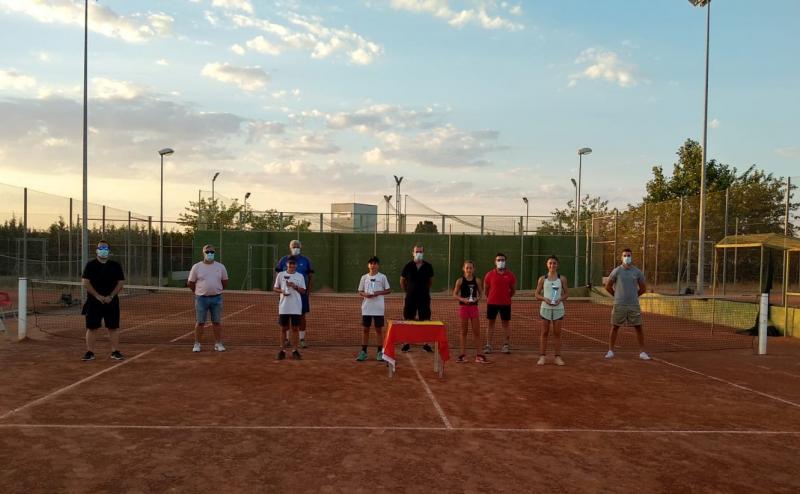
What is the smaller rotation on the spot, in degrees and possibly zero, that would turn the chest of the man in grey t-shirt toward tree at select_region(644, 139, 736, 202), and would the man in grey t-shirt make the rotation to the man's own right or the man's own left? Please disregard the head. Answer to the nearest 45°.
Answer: approximately 180°

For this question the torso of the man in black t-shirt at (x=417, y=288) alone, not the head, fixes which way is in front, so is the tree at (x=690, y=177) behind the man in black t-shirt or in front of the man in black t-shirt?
behind

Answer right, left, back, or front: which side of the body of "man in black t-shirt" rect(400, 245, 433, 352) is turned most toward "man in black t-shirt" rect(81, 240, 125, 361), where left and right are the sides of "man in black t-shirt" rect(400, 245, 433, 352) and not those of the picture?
right

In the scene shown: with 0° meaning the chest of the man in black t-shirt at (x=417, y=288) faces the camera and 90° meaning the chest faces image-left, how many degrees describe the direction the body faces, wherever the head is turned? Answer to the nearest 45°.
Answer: approximately 0°

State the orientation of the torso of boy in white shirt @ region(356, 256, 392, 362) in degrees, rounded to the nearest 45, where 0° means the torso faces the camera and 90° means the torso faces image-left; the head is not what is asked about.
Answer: approximately 0°
